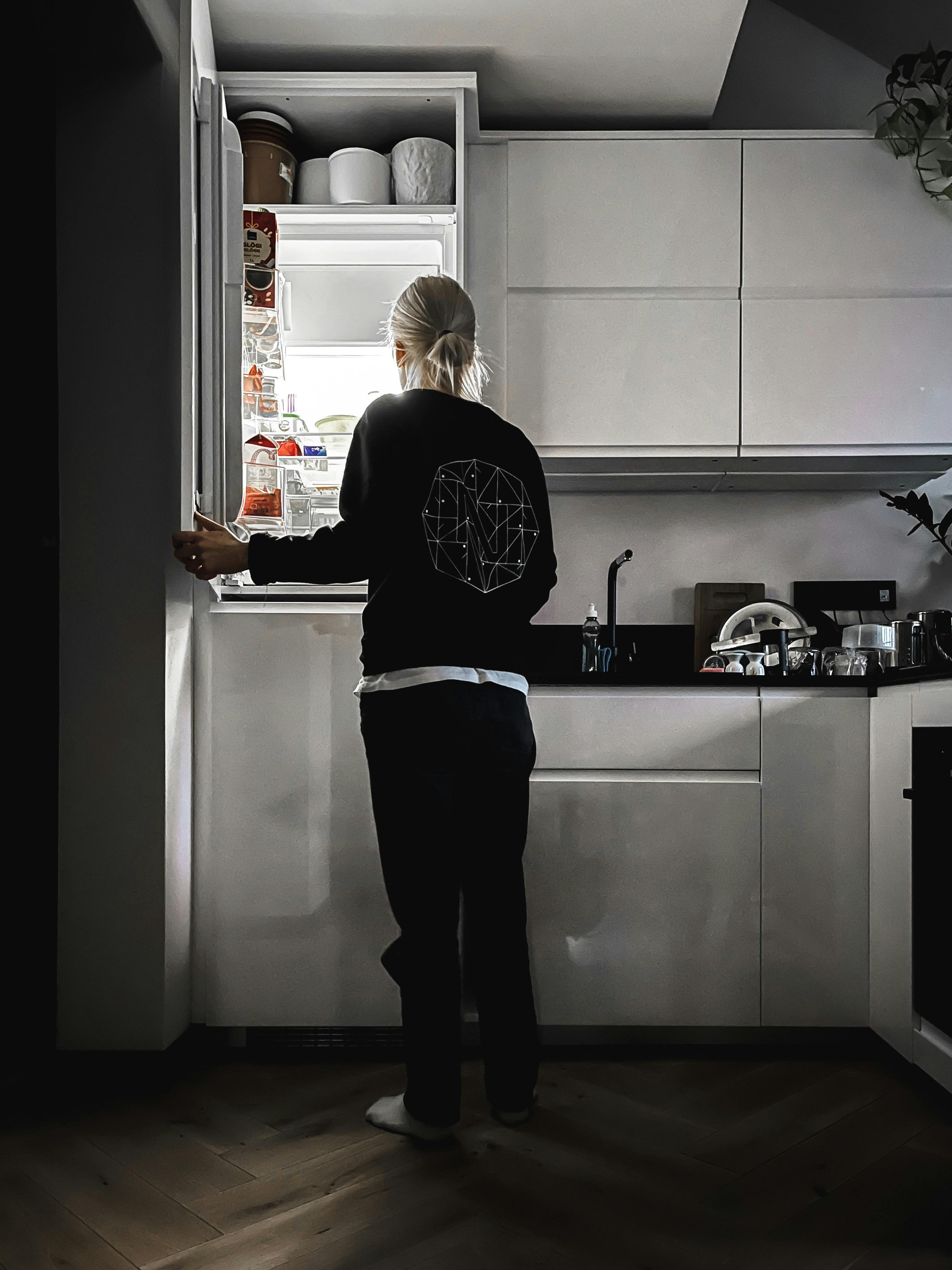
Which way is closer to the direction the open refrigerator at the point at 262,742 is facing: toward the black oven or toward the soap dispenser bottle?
the black oven

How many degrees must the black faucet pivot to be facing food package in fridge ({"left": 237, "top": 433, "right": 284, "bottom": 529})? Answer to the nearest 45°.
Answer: approximately 90° to its right

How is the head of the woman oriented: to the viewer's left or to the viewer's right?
to the viewer's left

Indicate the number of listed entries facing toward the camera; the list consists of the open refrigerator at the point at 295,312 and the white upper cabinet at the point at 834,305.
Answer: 2

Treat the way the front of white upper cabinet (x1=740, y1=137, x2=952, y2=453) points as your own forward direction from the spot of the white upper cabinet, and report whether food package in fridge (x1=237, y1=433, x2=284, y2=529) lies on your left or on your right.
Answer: on your right

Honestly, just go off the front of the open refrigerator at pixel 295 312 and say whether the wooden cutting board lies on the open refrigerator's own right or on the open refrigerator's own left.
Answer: on the open refrigerator's own left

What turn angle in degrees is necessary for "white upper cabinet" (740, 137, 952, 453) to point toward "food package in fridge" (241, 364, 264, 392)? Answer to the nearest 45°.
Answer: approximately 45° to its right

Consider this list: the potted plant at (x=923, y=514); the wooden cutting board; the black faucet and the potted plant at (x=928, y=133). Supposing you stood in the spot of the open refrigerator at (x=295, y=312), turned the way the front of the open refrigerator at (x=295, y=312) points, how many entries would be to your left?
4

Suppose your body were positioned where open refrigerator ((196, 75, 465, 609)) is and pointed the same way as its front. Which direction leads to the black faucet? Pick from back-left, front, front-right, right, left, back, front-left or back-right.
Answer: left

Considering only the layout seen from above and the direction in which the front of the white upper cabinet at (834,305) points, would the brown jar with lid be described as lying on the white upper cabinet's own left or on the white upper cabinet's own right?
on the white upper cabinet's own right

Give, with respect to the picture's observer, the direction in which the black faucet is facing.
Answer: facing the viewer and to the right of the viewer

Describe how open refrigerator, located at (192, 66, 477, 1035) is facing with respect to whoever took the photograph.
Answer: facing the viewer

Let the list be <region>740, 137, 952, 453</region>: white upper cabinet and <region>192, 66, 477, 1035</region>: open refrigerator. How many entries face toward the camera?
2

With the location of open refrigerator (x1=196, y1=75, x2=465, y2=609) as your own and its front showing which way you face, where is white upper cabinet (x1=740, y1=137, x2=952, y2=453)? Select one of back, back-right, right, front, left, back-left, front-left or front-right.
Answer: left
